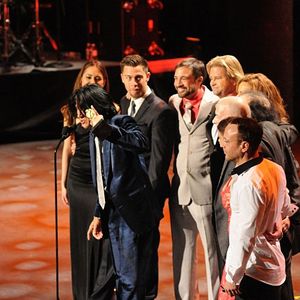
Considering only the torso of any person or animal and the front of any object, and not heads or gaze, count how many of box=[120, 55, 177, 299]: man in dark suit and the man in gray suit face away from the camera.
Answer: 0

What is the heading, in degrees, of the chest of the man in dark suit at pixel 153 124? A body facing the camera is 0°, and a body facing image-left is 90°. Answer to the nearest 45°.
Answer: approximately 45°
